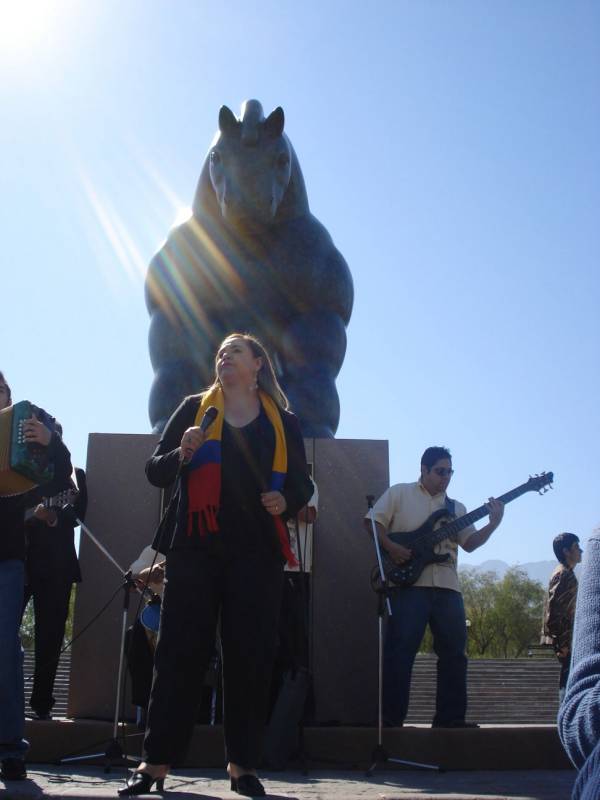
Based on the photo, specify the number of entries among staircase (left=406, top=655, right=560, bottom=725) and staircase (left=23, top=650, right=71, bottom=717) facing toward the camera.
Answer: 2

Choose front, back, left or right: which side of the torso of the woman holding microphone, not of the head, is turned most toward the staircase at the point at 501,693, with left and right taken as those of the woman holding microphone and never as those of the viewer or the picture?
back

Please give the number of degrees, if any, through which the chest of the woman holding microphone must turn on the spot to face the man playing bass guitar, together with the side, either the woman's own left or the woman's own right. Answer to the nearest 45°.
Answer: approximately 135° to the woman's own left

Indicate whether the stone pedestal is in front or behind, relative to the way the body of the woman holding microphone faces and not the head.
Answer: behind

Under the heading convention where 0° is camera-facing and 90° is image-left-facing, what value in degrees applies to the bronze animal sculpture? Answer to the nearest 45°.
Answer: approximately 0°

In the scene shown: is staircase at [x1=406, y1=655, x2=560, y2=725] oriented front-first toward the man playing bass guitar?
yes

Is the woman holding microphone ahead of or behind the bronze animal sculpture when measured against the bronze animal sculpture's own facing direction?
ahead

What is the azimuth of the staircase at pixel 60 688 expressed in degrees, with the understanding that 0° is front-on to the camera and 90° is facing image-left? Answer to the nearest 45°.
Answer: approximately 0°
